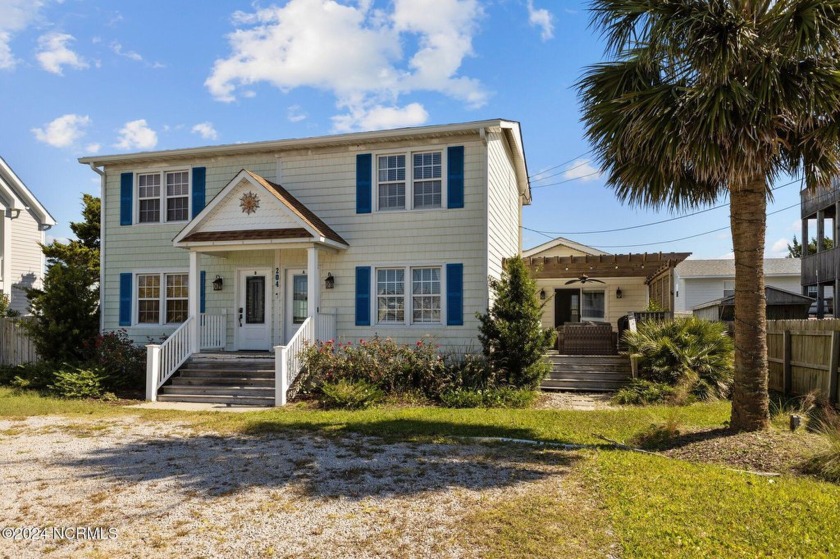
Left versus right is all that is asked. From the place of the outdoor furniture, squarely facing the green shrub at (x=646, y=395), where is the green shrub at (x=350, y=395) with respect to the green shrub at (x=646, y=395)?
right

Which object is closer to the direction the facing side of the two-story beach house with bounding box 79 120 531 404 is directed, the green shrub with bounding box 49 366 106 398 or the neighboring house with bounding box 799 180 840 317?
the green shrub

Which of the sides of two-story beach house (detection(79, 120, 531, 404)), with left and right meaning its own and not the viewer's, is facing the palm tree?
left

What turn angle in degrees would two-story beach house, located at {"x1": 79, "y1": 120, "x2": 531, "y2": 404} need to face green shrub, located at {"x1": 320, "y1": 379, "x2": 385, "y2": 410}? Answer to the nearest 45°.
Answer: approximately 45° to its left

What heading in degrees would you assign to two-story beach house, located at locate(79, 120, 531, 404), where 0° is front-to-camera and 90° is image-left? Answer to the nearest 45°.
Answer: approximately 45°

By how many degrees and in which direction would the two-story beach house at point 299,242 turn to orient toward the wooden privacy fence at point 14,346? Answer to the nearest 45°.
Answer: approximately 90° to its right

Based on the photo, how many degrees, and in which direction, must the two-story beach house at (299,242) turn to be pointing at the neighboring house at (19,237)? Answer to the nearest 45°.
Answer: approximately 90° to its right

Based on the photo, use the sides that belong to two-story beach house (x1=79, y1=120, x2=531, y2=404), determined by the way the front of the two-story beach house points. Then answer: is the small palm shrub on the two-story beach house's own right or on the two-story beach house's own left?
on the two-story beach house's own left

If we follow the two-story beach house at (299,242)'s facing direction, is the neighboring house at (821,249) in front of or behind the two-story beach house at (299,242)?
behind

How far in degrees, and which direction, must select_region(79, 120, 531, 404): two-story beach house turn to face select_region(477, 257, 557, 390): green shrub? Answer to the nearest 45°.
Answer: approximately 90° to its left

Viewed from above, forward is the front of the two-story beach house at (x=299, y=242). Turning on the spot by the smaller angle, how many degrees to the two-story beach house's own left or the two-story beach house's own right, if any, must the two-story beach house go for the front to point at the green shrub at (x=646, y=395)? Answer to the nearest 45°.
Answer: approximately 90° to the two-story beach house's own left
